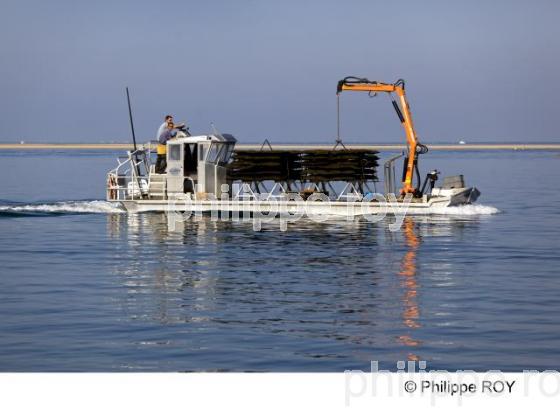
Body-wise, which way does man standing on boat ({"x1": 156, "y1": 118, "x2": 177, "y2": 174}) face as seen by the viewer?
to the viewer's right

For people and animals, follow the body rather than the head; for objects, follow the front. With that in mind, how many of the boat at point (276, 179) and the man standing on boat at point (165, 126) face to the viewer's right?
2

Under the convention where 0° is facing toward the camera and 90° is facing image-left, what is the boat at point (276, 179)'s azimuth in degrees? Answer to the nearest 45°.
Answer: approximately 270°

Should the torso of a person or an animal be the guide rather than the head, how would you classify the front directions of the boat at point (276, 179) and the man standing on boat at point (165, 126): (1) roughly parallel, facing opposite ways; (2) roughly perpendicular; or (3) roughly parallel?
roughly parallel

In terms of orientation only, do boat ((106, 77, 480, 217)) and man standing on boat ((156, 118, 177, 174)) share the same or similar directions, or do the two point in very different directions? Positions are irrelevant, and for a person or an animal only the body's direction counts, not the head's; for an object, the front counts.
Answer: same or similar directions
